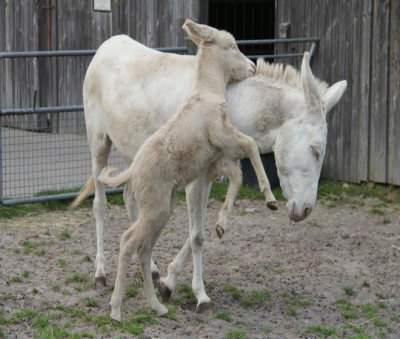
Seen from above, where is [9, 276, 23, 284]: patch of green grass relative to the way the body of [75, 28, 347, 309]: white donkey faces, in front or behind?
behind

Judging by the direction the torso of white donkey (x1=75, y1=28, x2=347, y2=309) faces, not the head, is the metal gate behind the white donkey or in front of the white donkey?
behind

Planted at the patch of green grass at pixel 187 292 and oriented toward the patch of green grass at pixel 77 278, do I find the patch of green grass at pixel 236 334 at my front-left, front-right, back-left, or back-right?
back-left

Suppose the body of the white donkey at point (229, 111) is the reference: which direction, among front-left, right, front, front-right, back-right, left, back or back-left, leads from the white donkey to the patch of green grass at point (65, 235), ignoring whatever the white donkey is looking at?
back

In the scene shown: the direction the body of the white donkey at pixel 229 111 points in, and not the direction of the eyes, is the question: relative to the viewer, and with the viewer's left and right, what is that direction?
facing the viewer and to the right of the viewer

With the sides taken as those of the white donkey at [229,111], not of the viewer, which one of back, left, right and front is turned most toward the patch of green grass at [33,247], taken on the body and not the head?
back
